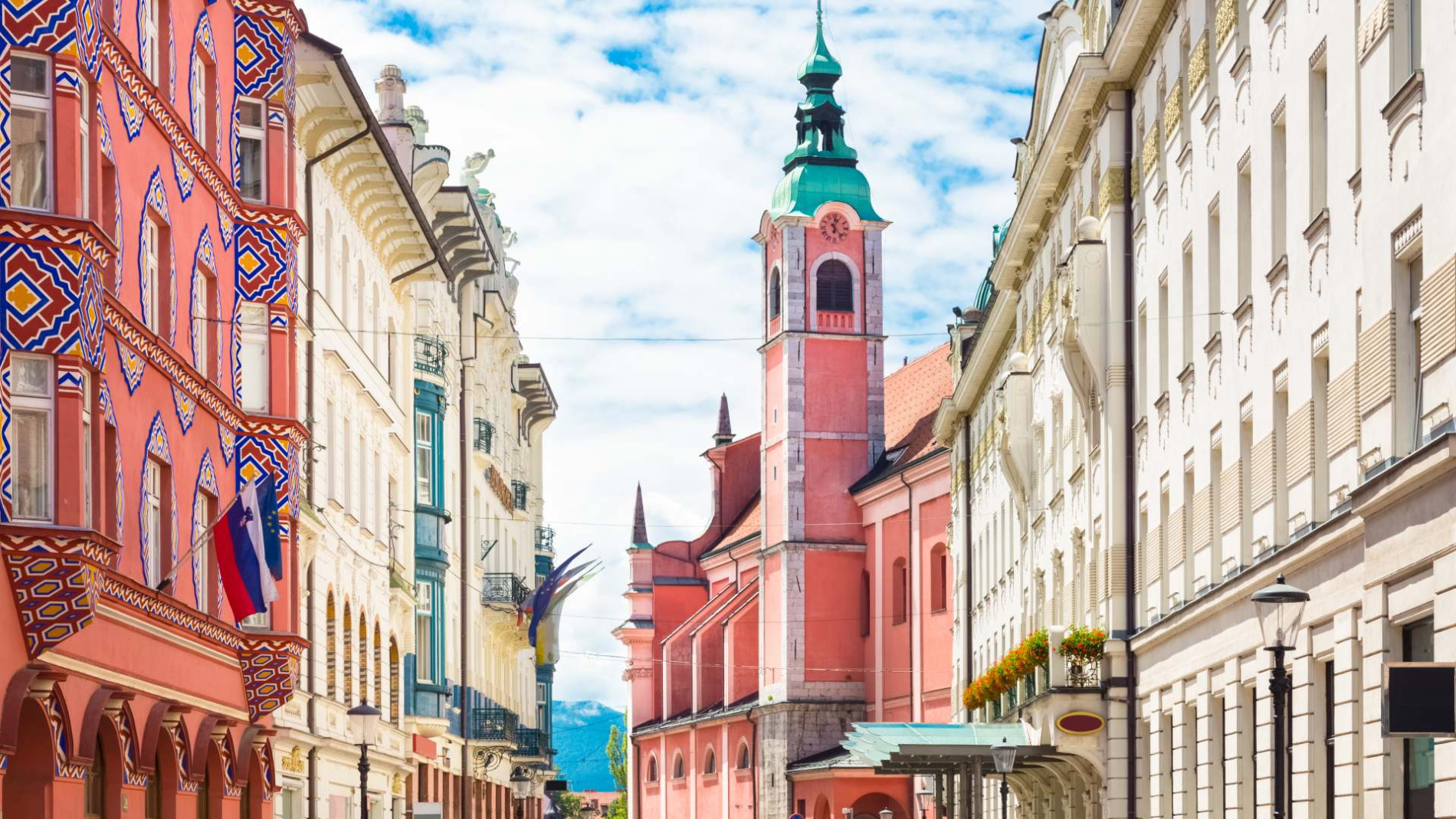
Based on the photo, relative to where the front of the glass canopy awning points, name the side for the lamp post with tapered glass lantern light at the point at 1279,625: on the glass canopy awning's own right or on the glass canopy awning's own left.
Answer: on the glass canopy awning's own left

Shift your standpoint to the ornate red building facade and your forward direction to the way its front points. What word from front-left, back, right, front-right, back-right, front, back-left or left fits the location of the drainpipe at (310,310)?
back-left

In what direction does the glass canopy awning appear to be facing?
to the viewer's left

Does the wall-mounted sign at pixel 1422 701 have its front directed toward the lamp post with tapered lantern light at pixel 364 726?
no

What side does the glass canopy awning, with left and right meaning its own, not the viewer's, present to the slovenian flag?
left

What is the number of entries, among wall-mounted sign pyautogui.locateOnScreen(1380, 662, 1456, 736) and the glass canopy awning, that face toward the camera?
1

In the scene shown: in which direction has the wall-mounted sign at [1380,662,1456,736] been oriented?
toward the camera

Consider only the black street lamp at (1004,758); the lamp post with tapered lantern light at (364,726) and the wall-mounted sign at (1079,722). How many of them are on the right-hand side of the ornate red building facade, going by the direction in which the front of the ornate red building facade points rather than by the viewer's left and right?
0

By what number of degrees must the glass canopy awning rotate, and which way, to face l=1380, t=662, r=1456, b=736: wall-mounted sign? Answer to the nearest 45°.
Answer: approximately 90° to its left
